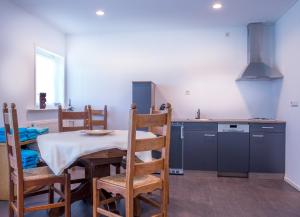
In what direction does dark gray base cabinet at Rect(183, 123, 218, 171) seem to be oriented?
toward the camera

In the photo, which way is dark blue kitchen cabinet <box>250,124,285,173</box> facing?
toward the camera

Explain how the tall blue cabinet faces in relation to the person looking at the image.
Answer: facing the viewer

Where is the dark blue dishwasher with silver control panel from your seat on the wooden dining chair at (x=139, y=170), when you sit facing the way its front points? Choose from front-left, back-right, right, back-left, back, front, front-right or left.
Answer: right

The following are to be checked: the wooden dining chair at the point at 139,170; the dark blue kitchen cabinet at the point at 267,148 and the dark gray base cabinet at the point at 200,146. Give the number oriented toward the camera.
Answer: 2
